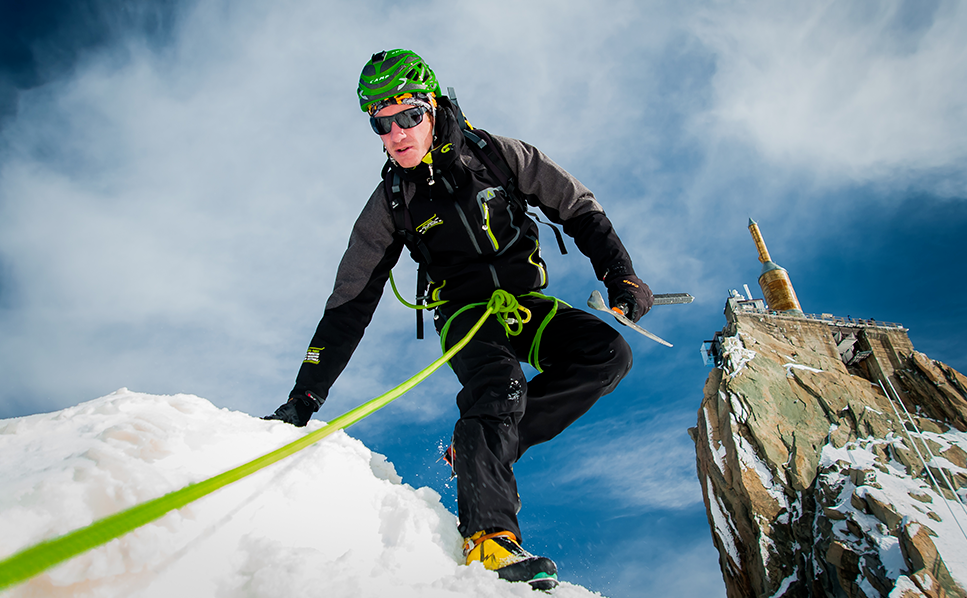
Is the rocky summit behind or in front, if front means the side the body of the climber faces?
behind

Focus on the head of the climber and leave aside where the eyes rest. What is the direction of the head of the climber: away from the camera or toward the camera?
toward the camera

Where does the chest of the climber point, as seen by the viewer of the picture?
toward the camera
